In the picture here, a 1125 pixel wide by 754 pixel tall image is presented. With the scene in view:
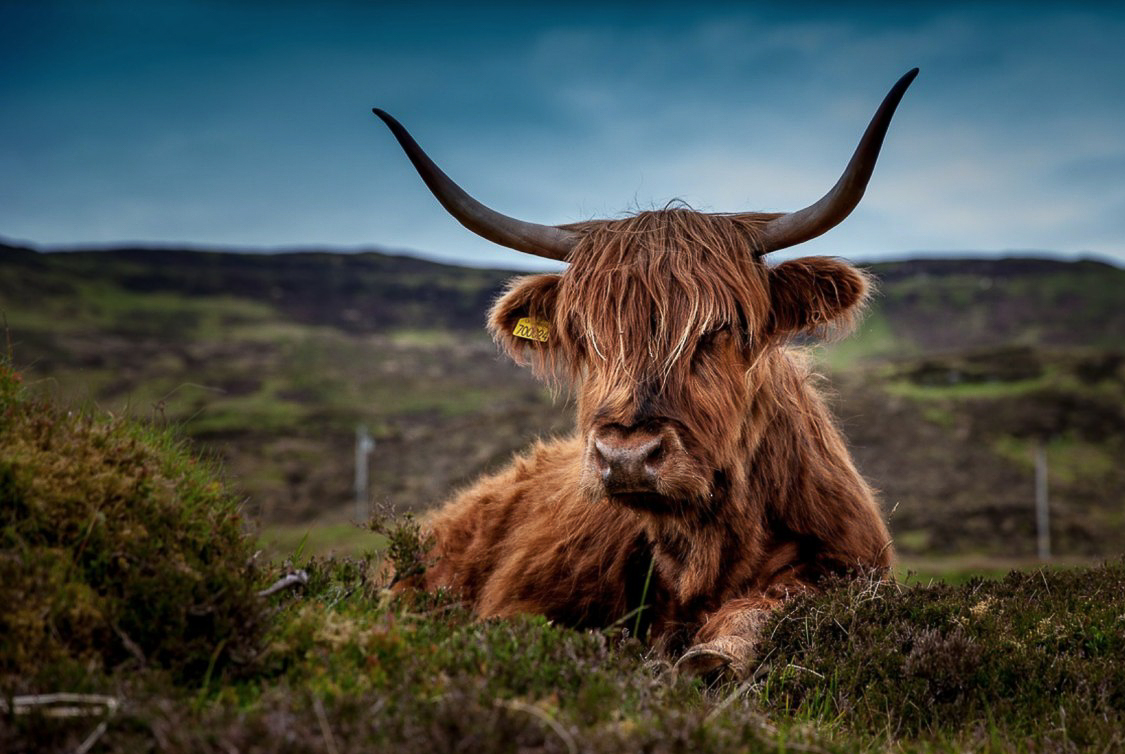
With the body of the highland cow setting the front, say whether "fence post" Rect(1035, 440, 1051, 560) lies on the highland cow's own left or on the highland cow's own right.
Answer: on the highland cow's own left

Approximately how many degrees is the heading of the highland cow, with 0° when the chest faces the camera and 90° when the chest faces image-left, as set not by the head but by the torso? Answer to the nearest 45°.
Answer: approximately 315°

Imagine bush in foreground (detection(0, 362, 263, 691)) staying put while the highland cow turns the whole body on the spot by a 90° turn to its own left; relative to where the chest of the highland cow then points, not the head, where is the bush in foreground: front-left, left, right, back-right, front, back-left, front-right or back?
back
